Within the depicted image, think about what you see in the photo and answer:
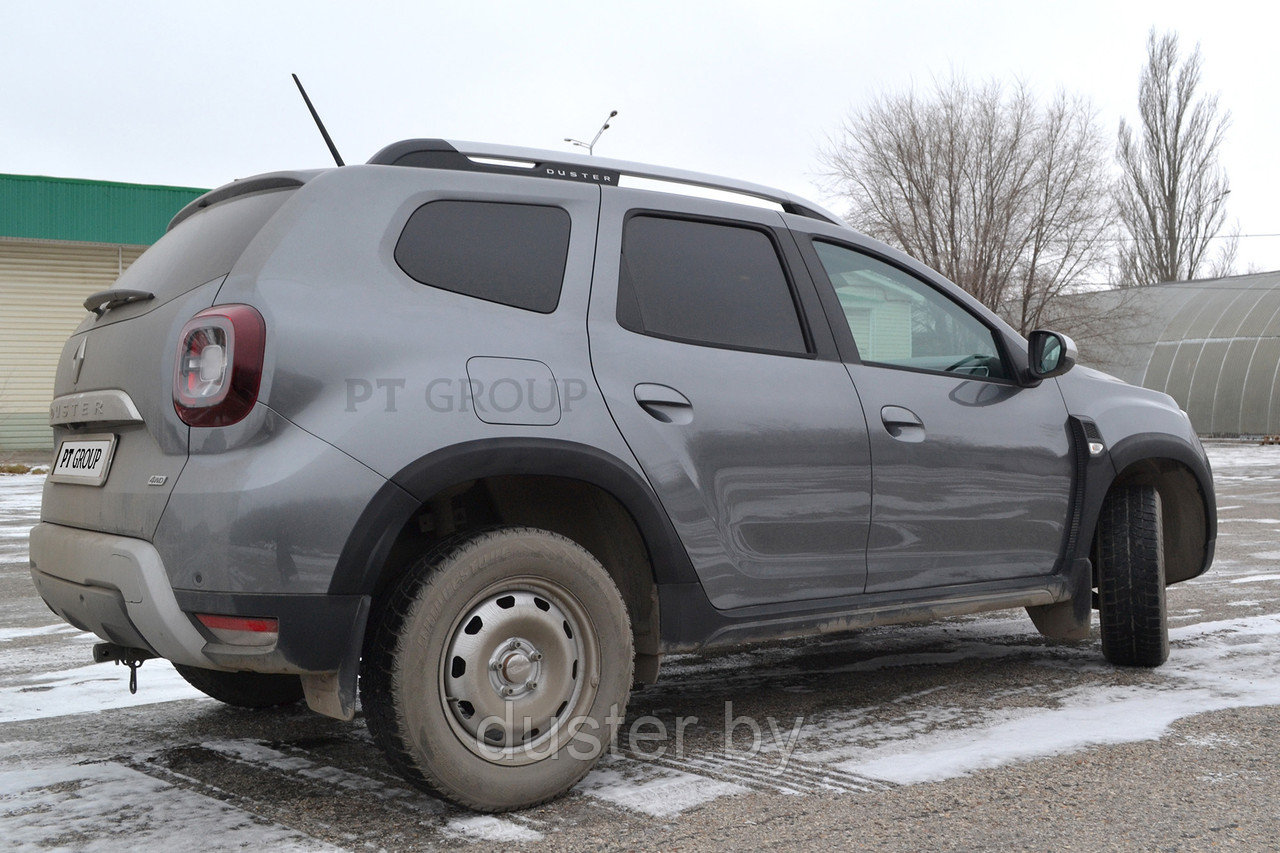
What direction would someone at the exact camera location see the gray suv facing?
facing away from the viewer and to the right of the viewer

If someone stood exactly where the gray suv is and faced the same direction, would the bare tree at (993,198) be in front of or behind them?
in front
